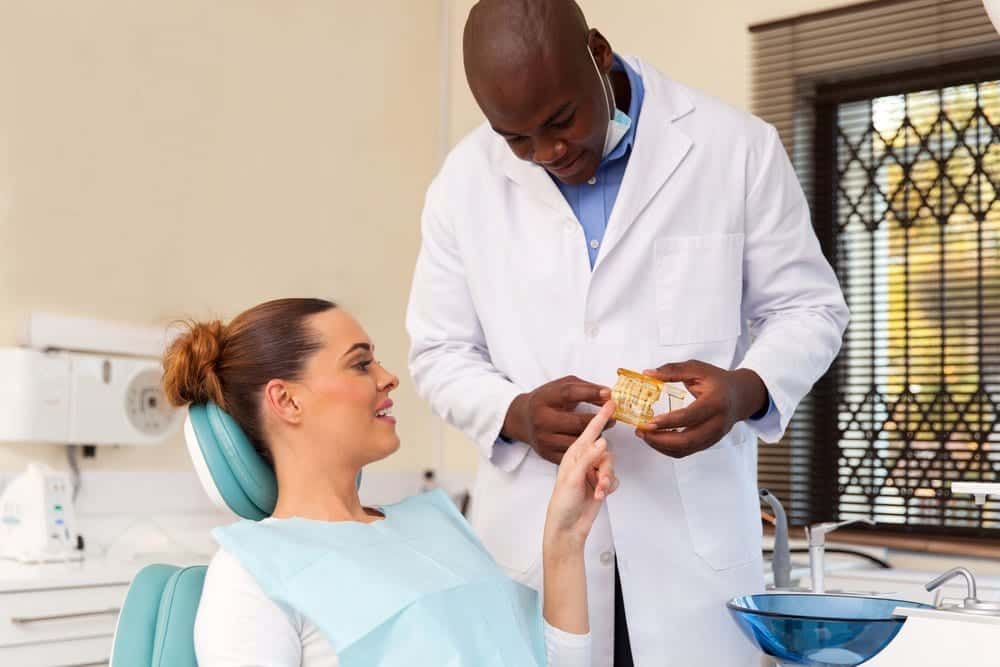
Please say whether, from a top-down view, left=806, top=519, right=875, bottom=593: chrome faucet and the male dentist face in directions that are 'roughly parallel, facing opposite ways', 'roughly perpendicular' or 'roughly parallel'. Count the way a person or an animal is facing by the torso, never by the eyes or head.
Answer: roughly perpendicular

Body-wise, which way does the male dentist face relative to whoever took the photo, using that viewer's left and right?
facing the viewer

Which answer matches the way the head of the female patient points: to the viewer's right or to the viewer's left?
to the viewer's right

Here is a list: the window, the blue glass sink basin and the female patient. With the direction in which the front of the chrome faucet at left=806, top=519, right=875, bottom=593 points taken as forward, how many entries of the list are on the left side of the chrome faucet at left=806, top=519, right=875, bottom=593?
1

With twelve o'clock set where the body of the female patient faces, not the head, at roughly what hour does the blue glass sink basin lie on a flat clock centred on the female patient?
The blue glass sink basin is roughly at 11 o'clock from the female patient.

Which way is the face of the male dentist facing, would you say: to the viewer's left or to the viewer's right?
to the viewer's left

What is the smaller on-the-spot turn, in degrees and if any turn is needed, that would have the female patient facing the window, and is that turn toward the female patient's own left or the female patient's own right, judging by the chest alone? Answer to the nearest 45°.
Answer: approximately 90° to the female patient's own left

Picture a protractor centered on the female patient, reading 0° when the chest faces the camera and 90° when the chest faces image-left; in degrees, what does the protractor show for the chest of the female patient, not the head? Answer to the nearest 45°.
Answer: approximately 315°
